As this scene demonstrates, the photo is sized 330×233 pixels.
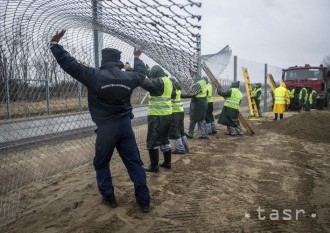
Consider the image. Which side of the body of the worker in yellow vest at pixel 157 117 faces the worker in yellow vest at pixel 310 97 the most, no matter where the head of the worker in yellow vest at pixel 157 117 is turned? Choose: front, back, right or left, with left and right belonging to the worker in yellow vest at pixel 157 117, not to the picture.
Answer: right

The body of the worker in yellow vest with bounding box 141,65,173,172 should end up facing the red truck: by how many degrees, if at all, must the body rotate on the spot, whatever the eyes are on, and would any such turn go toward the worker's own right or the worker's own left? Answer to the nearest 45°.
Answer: approximately 90° to the worker's own right

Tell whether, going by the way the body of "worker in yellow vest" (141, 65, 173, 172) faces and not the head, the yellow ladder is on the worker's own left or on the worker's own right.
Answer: on the worker's own right

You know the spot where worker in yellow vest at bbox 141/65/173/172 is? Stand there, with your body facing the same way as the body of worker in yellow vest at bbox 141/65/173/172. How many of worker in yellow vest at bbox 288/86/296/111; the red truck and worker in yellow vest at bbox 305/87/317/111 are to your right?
3

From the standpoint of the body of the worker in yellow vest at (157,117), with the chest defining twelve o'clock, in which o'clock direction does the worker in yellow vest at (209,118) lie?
the worker in yellow vest at (209,118) is roughly at 2 o'clock from the worker in yellow vest at (157,117).

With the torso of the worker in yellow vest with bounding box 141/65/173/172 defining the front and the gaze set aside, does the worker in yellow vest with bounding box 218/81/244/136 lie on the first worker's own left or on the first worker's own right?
on the first worker's own right

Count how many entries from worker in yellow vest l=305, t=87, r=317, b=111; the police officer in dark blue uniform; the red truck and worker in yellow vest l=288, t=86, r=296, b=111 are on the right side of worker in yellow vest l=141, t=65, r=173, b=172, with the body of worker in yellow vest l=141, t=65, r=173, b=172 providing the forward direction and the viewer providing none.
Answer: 3

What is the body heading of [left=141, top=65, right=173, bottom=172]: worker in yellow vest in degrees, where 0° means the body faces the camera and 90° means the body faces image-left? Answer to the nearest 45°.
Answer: approximately 135°

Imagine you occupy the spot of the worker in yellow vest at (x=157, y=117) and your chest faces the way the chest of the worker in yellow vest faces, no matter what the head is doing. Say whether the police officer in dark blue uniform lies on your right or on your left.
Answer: on your left
